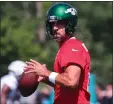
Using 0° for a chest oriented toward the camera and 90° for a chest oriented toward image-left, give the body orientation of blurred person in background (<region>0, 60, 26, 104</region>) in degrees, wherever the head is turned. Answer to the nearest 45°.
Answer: approximately 270°
